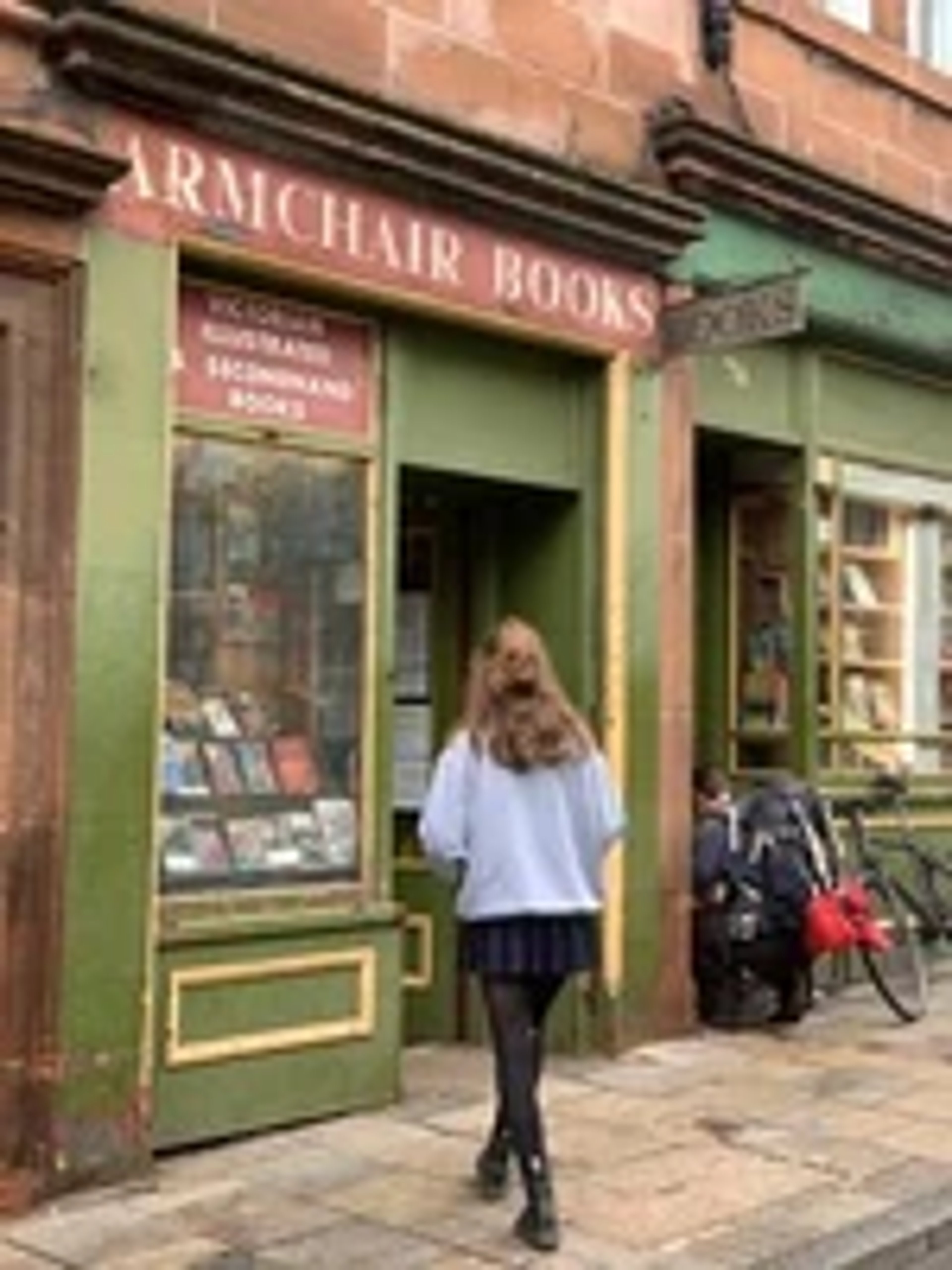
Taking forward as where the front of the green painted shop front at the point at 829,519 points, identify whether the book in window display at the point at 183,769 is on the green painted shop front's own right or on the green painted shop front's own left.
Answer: on the green painted shop front's own right

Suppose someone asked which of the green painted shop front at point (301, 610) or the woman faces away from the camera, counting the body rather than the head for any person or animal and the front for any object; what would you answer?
the woman

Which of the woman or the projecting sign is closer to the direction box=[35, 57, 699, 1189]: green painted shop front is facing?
the woman

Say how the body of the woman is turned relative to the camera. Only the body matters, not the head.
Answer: away from the camera

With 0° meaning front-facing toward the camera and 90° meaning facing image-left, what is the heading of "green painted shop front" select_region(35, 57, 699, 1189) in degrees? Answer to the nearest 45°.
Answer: approximately 315°

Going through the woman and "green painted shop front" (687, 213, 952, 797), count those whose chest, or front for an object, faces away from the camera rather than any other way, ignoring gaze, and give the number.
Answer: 1

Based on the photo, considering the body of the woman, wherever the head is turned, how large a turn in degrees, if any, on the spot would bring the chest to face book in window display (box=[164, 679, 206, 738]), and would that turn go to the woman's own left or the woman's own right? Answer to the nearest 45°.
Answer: approximately 45° to the woman's own left

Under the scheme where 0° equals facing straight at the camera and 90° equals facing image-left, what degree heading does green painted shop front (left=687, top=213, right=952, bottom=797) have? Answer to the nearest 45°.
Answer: approximately 315°

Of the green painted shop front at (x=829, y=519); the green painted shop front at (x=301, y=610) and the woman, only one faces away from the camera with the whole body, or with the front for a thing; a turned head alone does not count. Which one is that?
the woman

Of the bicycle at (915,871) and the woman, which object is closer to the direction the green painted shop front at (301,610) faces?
the woman

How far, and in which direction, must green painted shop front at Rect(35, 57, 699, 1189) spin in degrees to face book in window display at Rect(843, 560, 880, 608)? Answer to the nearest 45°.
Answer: approximately 90° to its left

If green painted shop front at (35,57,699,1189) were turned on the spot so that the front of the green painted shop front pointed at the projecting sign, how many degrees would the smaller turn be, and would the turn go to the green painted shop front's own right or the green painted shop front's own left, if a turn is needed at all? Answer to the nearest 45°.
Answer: approximately 45° to the green painted shop front's own left

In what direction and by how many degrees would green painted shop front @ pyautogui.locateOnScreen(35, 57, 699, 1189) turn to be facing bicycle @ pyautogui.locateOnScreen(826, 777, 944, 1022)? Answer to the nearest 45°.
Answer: approximately 90° to its left
